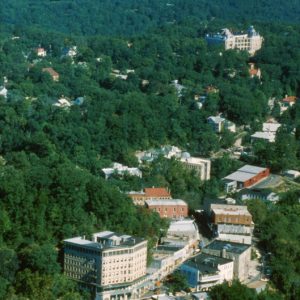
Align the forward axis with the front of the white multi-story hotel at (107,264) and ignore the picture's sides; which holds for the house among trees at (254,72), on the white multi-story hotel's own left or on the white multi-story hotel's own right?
on the white multi-story hotel's own left

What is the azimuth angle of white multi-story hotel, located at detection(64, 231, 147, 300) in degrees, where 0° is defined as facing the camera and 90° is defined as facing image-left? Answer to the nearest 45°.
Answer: approximately 315°

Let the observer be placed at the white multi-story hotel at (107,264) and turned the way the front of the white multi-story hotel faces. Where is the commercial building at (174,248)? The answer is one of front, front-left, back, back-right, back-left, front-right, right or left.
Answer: left

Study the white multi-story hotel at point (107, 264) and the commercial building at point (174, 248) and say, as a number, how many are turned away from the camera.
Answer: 0

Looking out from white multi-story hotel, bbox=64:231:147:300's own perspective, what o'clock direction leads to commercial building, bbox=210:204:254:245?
The commercial building is roughly at 9 o'clock from the white multi-story hotel.

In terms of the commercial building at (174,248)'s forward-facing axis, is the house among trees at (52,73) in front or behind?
behind

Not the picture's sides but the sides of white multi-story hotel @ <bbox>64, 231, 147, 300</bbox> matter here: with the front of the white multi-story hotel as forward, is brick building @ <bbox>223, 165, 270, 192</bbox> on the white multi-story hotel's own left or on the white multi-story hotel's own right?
on the white multi-story hotel's own left

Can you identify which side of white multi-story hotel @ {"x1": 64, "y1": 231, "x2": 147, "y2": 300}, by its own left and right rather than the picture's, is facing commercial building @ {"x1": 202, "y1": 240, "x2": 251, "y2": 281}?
left

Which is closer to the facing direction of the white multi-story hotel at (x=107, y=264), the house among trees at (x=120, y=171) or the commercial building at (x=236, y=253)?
the commercial building

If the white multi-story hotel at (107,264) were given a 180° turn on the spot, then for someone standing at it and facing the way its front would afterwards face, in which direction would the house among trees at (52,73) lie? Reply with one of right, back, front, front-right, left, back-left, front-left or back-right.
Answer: front-right

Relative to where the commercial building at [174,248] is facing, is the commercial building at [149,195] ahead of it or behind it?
behind

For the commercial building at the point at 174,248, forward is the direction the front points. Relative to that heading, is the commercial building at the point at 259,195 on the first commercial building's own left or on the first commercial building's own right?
on the first commercial building's own left

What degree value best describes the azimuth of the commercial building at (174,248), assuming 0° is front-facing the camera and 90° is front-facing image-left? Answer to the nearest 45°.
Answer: approximately 315°

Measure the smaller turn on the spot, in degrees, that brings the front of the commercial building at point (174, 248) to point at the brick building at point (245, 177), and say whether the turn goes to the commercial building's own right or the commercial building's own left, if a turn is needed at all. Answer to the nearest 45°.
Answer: approximately 135° to the commercial building's own left

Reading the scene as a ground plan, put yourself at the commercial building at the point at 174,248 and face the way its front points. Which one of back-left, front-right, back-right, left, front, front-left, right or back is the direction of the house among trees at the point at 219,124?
back-left
